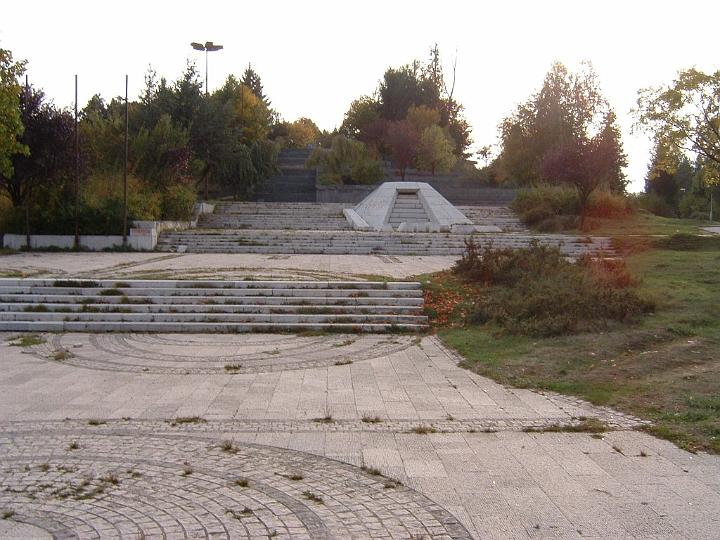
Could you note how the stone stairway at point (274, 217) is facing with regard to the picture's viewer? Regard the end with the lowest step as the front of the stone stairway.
facing the viewer

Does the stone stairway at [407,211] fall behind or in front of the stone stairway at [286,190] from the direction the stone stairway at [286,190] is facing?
in front

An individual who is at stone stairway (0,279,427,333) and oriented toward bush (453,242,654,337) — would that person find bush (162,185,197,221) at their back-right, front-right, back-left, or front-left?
back-left

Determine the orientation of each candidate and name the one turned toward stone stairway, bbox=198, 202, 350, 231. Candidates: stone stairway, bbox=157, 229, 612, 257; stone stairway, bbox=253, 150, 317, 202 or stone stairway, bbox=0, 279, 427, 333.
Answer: stone stairway, bbox=253, 150, 317, 202

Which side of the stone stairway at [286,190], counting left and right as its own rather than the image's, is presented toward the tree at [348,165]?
left

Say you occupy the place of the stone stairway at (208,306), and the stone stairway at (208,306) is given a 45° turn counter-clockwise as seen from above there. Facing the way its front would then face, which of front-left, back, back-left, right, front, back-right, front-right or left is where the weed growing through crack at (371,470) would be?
front-right

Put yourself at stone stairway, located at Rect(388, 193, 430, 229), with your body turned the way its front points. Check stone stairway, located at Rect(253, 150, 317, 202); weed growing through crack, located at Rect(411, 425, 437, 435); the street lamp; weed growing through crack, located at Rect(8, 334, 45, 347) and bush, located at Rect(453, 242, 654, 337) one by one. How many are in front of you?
3

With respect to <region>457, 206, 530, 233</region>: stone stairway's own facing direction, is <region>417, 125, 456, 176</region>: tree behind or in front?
behind

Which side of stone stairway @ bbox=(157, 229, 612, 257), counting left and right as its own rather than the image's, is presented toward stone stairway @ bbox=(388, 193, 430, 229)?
back

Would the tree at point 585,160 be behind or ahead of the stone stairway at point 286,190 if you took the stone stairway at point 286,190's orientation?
ahead

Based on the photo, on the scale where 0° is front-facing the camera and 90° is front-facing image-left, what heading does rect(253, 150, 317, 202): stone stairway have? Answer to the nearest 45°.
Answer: approximately 0°

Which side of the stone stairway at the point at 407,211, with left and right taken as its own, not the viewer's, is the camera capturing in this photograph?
front

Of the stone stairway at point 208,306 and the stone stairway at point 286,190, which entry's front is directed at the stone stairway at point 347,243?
the stone stairway at point 286,190
